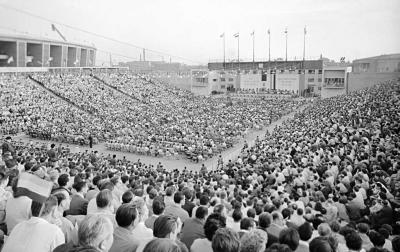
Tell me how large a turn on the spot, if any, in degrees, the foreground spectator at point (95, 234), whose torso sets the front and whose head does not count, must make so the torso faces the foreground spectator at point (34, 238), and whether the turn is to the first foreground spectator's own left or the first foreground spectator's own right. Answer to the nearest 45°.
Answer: approximately 90° to the first foreground spectator's own left

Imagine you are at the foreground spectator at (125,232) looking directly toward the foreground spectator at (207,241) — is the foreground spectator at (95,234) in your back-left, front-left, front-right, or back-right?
back-right

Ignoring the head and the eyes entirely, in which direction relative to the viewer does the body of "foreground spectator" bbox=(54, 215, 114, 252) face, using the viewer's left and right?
facing away from the viewer and to the right of the viewer

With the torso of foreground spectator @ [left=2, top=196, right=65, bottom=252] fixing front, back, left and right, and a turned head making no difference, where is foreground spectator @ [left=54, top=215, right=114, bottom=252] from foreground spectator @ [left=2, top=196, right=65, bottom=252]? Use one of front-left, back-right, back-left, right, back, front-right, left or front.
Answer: right

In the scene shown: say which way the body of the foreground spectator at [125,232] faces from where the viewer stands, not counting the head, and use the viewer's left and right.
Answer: facing away from the viewer and to the right of the viewer

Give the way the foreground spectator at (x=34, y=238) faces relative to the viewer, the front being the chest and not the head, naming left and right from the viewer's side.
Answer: facing away from the viewer and to the right of the viewer

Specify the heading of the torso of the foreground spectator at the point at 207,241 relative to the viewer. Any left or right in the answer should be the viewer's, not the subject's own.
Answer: facing away from the viewer and to the right of the viewer
